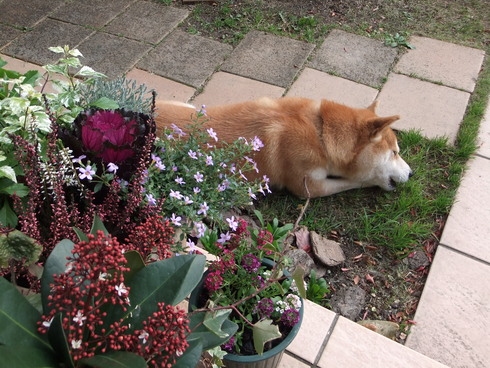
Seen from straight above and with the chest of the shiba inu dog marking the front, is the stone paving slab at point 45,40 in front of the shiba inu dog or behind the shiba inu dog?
behind

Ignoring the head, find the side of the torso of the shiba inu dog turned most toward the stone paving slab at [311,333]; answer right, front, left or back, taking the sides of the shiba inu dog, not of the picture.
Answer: right

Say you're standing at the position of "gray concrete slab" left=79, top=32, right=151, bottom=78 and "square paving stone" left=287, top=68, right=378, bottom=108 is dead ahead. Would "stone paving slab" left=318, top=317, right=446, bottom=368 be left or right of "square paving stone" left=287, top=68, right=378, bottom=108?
right

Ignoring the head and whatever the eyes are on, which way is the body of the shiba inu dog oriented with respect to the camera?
to the viewer's right

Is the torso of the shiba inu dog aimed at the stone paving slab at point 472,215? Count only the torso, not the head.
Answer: yes

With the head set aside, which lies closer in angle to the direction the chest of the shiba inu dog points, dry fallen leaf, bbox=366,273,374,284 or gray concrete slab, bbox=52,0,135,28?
the dry fallen leaf

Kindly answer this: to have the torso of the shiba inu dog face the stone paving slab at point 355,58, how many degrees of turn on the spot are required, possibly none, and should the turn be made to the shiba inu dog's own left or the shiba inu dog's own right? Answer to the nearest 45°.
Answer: approximately 90° to the shiba inu dog's own left

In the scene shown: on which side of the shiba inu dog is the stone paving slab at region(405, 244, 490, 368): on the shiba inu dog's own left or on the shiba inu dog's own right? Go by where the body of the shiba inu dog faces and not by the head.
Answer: on the shiba inu dog's own right
